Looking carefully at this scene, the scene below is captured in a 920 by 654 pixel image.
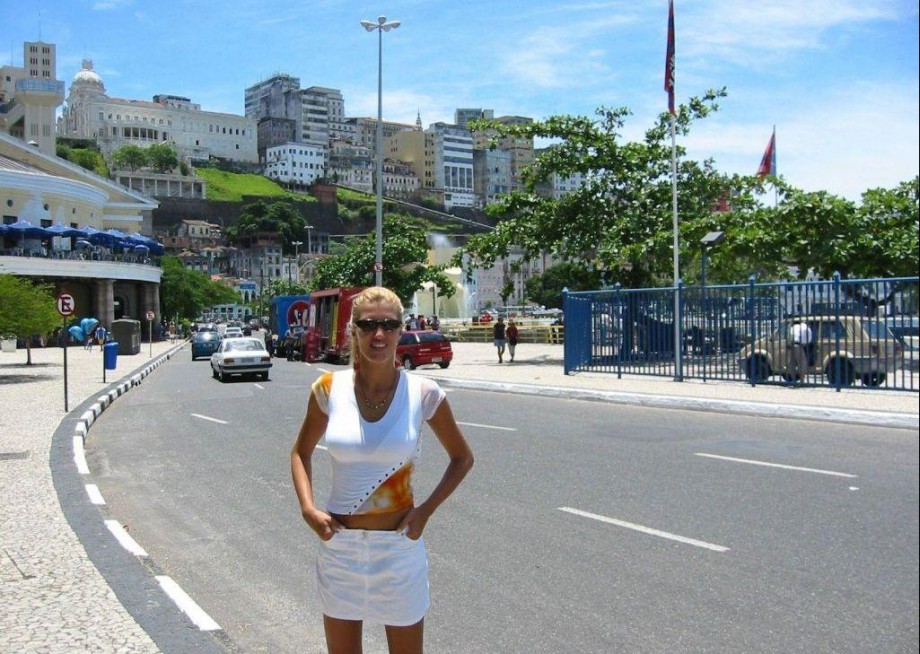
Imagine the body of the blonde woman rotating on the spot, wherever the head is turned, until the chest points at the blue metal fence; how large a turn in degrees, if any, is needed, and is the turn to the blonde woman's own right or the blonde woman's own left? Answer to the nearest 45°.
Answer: approximately 135° to the blonde woman's own left

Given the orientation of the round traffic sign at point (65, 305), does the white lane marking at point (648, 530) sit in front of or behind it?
in front

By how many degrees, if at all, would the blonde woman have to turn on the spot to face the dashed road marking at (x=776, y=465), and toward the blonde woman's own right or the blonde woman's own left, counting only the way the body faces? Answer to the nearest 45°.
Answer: approximately 135° to the blonde woman's own left

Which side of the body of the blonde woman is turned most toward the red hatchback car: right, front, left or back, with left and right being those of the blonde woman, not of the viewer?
back

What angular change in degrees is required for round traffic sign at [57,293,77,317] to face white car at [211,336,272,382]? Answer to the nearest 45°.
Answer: approximately 135° to its left

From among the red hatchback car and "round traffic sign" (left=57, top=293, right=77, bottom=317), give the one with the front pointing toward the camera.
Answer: the round traffic sign

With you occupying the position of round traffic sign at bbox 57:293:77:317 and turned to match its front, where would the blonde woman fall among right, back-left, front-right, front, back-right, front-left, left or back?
front

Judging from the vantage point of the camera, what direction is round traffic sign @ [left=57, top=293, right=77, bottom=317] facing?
facing the viewer

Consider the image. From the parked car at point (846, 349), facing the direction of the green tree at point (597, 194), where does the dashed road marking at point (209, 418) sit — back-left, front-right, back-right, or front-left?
front-left

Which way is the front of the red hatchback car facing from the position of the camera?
facing away from the viewer and to the left of the viewer

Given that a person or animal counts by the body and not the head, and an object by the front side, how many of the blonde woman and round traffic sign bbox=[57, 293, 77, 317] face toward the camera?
2

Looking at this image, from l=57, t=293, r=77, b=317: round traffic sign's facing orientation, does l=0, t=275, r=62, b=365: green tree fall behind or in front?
behind

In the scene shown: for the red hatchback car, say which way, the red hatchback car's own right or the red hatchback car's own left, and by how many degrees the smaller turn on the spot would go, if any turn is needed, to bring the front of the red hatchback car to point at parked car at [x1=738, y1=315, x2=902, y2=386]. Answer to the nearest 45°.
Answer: approximately 135° to the red hatchback car's own left

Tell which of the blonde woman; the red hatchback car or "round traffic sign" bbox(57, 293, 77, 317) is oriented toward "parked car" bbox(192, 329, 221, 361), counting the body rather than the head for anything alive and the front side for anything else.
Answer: the red hatchback car
